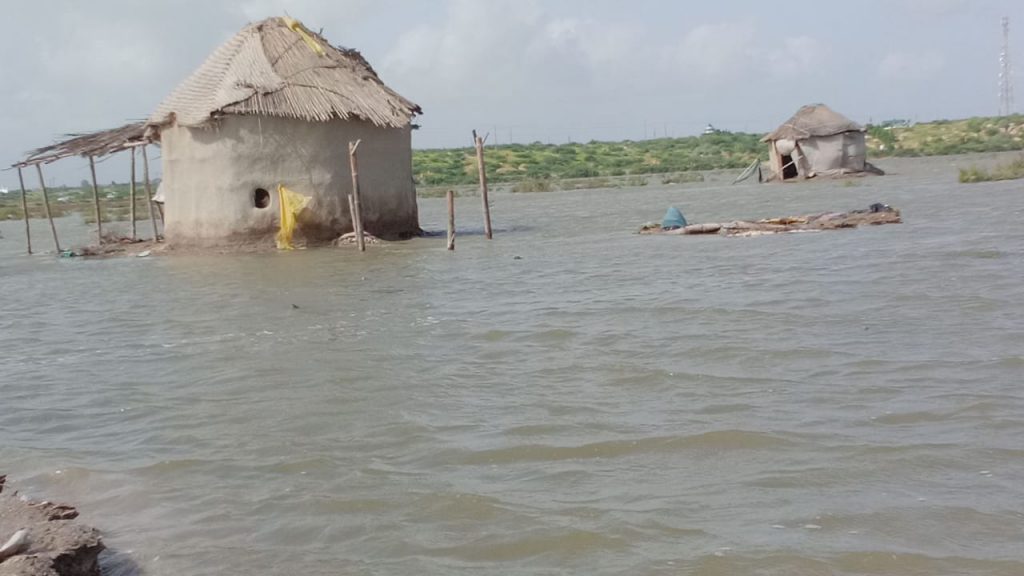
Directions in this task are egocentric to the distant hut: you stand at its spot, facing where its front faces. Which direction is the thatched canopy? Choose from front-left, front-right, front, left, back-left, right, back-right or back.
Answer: front

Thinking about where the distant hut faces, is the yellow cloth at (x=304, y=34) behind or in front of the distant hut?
in front

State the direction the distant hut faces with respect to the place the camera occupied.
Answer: facing the viewer and to the left of the viewer

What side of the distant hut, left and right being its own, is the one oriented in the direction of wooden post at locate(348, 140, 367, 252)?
front

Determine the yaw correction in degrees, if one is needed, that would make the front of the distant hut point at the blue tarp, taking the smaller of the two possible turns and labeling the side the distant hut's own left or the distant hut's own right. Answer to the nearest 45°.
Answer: approximately 45° to the distant hut's own left

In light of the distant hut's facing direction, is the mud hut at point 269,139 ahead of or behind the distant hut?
ahead

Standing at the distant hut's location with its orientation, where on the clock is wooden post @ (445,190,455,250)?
The wooden post is roughly at 11 o'clock from the distant hut.
